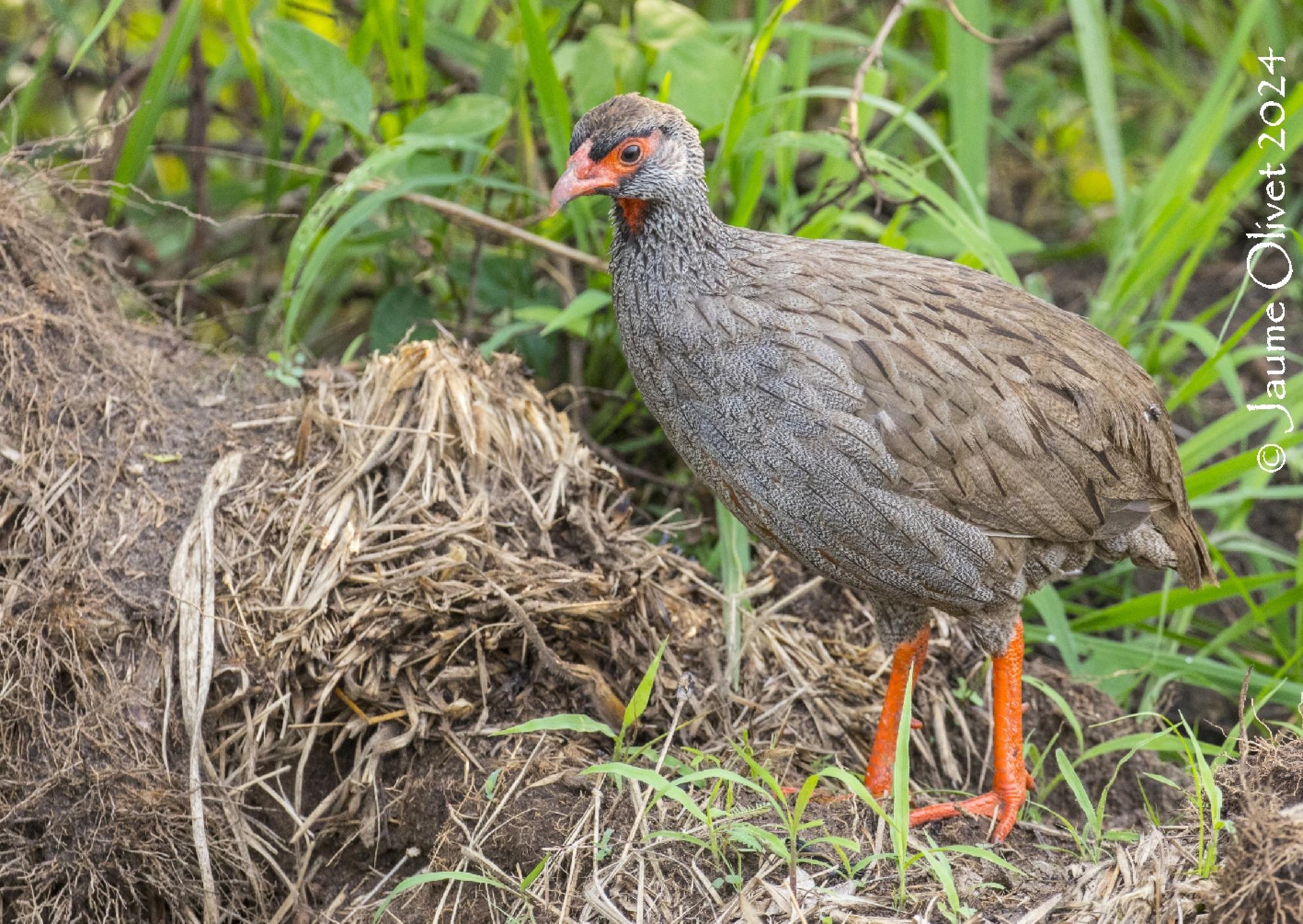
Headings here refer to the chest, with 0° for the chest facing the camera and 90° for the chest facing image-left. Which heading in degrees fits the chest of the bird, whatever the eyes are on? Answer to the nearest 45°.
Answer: approximately 90°

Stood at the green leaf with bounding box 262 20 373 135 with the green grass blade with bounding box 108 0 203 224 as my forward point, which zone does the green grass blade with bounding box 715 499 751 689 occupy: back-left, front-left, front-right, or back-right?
back-left

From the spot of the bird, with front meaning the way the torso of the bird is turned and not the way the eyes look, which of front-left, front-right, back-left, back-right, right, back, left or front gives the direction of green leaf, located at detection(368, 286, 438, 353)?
front-right

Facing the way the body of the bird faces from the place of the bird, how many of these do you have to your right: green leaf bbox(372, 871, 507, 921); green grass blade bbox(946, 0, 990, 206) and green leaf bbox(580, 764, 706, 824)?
1

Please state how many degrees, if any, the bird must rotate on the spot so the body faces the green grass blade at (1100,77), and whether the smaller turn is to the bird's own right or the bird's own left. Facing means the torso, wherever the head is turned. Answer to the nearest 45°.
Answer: approximately 90° to the bird's own right

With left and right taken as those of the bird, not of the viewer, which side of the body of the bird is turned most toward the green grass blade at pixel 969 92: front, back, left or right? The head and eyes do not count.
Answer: right

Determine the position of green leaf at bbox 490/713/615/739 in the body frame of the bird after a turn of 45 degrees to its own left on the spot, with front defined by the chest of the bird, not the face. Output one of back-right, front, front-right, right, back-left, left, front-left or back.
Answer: front

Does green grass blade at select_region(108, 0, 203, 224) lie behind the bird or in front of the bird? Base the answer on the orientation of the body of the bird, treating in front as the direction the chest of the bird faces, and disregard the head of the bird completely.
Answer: in front

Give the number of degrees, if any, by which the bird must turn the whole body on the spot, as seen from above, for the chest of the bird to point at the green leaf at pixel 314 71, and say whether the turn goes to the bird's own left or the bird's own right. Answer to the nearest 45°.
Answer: approximately 45° to the bird's own right
